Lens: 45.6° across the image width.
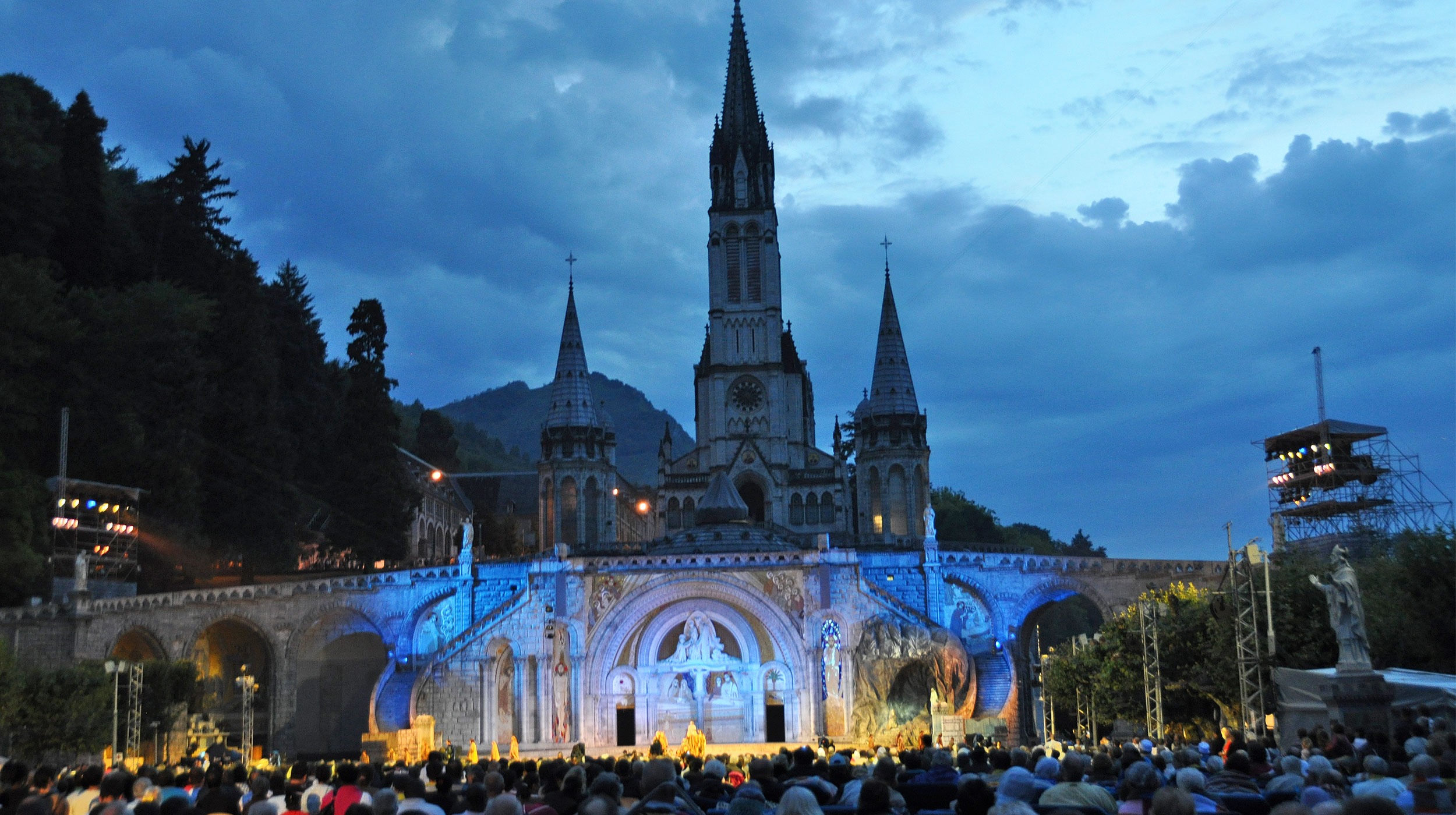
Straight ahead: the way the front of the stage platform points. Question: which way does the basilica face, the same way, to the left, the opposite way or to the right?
the same way

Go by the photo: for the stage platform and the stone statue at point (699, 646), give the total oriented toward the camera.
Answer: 2

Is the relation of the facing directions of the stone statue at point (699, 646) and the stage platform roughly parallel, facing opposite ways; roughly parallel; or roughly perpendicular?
roughly parallel

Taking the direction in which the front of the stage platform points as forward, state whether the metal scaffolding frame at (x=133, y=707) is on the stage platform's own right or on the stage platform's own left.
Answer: on the stage platform's own right

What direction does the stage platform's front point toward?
toward the camera

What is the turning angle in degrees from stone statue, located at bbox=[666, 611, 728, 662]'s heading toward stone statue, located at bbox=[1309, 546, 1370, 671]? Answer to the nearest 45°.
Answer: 0° — it already faces it

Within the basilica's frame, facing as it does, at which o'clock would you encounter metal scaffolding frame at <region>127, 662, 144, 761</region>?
The metal scaffolding frame is roughly at 2 o'clock from the basilica.

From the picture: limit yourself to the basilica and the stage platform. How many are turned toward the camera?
2

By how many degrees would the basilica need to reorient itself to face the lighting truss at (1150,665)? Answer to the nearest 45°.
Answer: approximately 45° to its left

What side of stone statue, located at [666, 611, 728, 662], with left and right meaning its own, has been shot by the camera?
front
